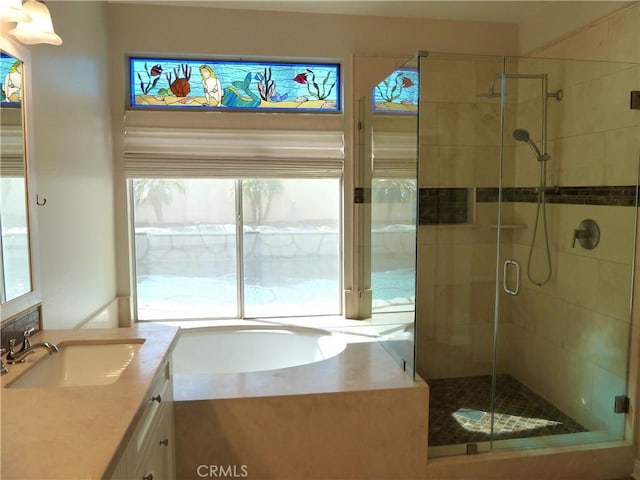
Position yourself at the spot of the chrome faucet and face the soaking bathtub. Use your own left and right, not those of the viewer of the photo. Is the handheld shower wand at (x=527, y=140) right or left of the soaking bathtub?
right

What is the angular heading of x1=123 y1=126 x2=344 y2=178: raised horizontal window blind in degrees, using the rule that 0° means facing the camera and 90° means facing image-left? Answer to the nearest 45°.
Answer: approximately 0°

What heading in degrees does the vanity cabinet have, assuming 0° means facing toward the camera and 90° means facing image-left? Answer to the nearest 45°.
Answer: approximately 270°

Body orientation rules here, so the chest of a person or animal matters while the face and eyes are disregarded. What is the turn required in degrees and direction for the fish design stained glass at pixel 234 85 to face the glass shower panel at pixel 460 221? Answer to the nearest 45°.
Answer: approximately 45° to its left

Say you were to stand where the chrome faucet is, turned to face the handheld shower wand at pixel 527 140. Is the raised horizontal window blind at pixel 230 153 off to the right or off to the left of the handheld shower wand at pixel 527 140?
left

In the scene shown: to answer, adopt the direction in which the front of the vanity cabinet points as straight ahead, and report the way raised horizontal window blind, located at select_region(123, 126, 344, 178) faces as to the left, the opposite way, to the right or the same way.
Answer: to the right
